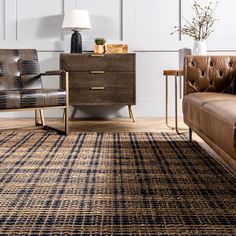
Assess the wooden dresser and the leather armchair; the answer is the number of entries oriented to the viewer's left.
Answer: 0

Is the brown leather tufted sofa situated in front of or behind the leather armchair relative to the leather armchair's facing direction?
in front

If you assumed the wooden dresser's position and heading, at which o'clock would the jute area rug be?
The jute area rug is roughly at 12 o'clock from the wooden dresser.

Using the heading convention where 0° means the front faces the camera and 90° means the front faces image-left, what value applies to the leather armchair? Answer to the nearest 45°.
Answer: approximately 315°

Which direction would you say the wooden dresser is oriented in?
toward the camera
